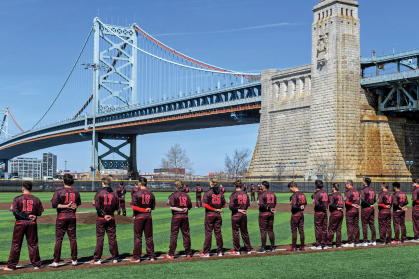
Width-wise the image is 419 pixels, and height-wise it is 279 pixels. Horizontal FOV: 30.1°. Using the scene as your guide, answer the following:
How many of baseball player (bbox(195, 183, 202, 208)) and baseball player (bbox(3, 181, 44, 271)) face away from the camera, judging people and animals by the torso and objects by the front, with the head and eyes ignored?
2

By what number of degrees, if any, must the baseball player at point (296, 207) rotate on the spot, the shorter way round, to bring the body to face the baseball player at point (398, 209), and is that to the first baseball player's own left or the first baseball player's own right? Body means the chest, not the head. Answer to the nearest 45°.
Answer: approximately 90° to the first baseball player's own right

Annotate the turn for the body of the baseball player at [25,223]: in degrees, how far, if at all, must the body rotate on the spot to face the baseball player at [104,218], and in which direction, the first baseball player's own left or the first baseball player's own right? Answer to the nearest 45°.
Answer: approximately 90° to the first baseball player's own right

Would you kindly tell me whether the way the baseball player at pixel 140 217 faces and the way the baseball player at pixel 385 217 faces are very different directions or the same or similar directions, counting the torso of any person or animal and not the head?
same or similar directions

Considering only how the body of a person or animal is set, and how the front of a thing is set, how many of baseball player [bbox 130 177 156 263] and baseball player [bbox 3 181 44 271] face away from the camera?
2

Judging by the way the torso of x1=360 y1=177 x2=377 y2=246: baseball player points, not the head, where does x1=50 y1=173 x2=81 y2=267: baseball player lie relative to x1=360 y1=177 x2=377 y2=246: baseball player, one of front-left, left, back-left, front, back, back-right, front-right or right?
left

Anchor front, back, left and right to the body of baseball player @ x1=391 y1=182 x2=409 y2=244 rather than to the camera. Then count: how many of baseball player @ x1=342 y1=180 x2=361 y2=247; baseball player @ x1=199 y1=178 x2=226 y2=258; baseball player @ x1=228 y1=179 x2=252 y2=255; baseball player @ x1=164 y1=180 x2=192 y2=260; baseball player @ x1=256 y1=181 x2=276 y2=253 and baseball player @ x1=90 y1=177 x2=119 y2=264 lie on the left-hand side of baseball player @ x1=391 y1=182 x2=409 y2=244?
6

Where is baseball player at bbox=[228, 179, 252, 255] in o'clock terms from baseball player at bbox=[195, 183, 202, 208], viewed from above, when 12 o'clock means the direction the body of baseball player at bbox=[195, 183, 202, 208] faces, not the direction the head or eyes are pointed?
baseball player at bbox=[228, 179, 252, 255] is roughly at 6 o'clock from baseball player at bbox=[195, 183, 202, 208].

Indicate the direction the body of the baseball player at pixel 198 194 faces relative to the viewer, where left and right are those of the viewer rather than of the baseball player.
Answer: facing away from the viewer

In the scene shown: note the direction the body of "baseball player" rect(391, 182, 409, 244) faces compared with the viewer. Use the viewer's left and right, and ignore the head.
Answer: facing away from the viewer and to the left of the viewer

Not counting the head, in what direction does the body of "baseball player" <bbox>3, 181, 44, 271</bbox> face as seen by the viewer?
away from the camera

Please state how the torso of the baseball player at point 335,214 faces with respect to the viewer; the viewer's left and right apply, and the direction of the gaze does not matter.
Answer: facing away from the viewer and to the left of the viewer

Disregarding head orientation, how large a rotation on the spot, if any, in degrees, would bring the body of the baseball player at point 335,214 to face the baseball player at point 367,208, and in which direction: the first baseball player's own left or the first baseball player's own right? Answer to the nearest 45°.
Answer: approximately 90° to the first baseball player's own right
